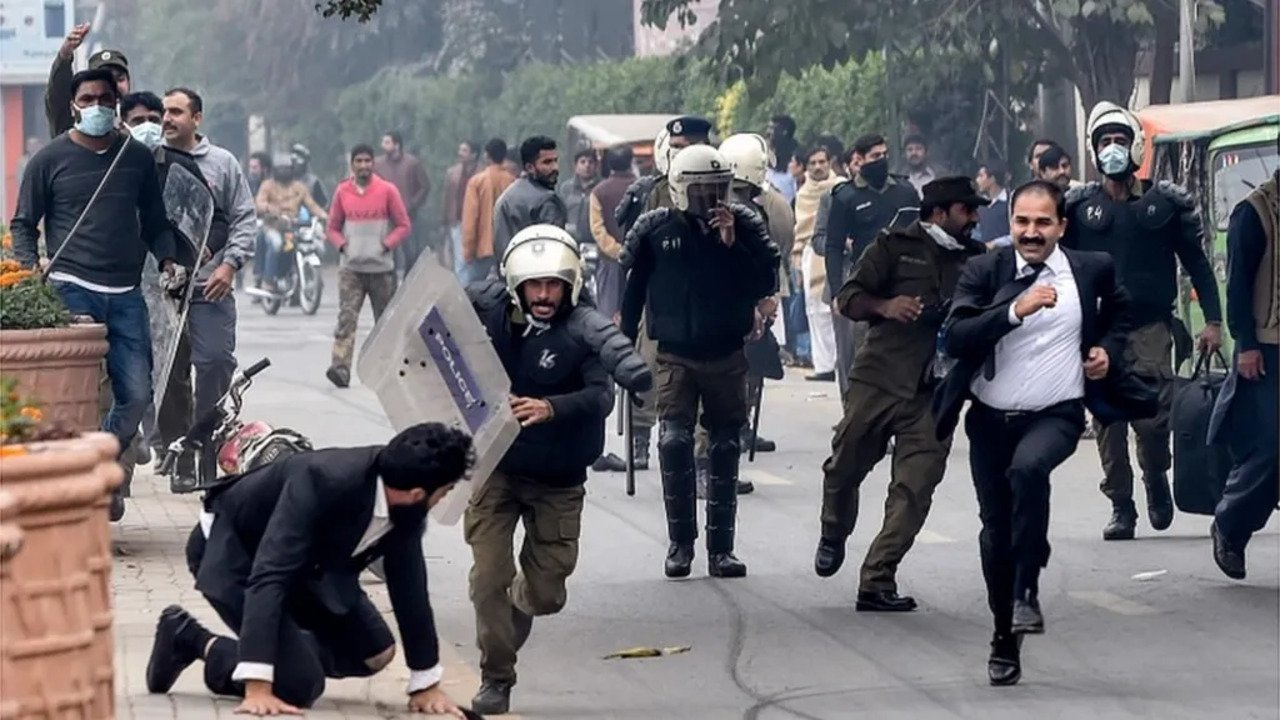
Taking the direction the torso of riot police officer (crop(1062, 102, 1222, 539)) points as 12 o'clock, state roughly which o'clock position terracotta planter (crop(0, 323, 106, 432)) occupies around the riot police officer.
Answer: The terracotta planter is roughly at 2 o'clock from the riot police officer.

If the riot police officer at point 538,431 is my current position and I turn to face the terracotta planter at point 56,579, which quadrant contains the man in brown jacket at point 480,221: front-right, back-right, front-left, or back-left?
back-right

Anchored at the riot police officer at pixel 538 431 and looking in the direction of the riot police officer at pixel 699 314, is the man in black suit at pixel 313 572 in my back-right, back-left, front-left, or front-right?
back-left

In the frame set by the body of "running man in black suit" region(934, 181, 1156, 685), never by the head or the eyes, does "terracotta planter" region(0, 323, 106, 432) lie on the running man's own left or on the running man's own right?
on the running man's own right

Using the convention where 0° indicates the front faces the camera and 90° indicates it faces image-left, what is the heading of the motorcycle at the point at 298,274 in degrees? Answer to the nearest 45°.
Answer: approximately 315°
